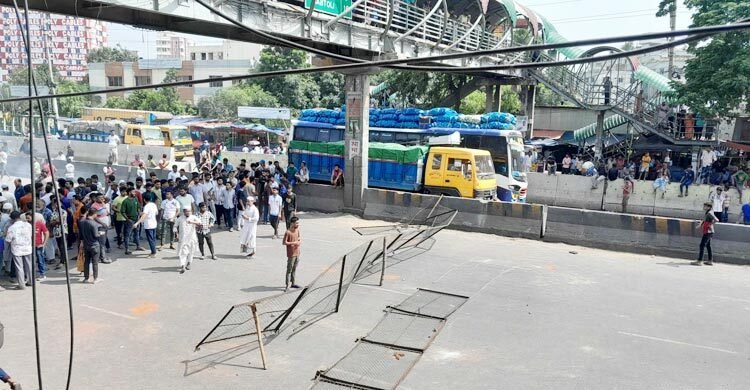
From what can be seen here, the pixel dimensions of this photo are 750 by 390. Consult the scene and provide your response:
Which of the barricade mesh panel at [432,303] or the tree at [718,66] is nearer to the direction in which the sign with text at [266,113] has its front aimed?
the barricade mesh panel

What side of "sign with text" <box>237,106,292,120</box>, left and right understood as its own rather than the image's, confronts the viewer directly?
front

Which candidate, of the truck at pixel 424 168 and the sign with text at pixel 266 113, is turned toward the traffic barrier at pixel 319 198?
the sign with text

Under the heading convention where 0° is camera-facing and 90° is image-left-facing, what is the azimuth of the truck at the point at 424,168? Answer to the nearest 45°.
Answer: approximately 315°

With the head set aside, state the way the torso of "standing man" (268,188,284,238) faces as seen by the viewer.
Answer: toward the camera

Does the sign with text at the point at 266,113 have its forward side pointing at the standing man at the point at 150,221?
yes

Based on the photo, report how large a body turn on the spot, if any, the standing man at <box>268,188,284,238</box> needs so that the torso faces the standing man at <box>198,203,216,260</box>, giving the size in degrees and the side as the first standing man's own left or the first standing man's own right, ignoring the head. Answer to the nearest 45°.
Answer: approximately 45° to the first standing man's own right

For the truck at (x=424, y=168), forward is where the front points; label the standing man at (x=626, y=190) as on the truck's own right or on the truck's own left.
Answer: on the truck's own left

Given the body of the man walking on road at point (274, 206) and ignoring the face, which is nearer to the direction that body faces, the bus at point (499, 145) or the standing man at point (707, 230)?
the standing man

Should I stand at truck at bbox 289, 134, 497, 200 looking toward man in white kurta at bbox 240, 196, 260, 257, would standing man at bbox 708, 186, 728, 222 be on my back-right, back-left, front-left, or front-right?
back-left

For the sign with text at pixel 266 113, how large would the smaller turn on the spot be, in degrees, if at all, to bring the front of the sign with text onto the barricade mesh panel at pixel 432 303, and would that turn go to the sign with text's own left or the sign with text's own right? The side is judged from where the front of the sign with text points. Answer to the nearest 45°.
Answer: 0° — it already faces it

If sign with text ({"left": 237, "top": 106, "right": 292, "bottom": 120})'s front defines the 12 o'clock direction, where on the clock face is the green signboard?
The green signboard is roughly at 12 o'clock from the sign with text.

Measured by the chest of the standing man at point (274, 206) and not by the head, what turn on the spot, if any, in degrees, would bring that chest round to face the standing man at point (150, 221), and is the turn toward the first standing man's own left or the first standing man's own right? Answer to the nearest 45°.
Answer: approximately 45° to the first standing man's own right
